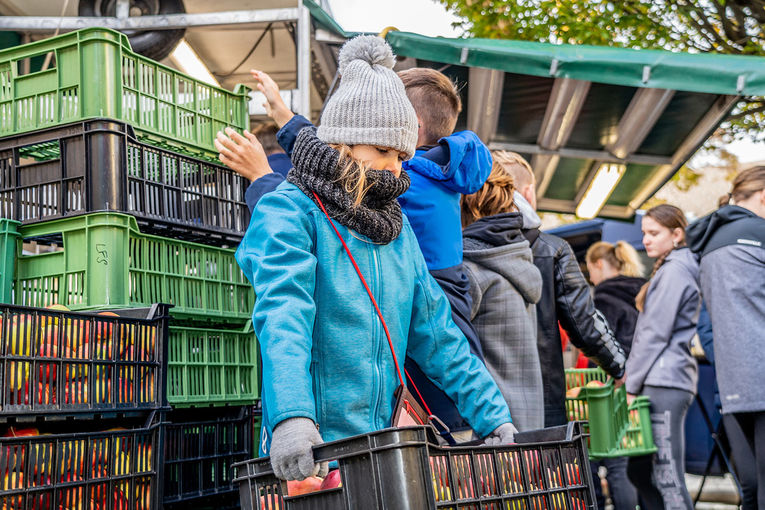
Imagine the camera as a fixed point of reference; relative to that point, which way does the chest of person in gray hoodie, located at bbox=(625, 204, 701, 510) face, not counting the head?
to the viewer's left

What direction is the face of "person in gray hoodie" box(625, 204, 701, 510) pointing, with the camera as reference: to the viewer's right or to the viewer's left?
to the viewer's left

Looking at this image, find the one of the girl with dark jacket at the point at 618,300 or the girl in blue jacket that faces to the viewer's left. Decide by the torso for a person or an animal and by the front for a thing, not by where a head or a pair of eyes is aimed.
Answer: the girl with dark jacket

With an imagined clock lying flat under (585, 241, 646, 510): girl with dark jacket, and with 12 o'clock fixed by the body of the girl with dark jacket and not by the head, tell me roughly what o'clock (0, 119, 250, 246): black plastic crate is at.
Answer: The black plastic crate is roughly at 10 o'clock from the girl with dark jacket.

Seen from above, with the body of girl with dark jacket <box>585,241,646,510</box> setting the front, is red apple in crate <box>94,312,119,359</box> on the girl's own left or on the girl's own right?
on the girl's own left

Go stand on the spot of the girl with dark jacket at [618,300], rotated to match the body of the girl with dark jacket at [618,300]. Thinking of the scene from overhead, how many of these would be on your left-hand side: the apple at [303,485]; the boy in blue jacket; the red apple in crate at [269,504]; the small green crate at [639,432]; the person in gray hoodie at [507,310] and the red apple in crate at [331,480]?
6

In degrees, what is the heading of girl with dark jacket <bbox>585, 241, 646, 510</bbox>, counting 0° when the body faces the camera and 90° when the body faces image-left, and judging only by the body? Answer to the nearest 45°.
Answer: approximately 90°

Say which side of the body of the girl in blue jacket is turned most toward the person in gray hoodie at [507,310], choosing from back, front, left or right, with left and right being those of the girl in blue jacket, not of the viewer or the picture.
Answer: left

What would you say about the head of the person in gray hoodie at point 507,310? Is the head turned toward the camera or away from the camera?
away from the camera

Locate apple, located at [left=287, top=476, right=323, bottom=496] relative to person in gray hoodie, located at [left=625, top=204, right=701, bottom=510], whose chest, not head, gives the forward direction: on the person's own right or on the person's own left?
on the person's own left

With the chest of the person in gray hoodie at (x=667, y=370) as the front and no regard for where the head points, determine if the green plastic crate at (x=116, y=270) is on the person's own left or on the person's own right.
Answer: on the person's own left
